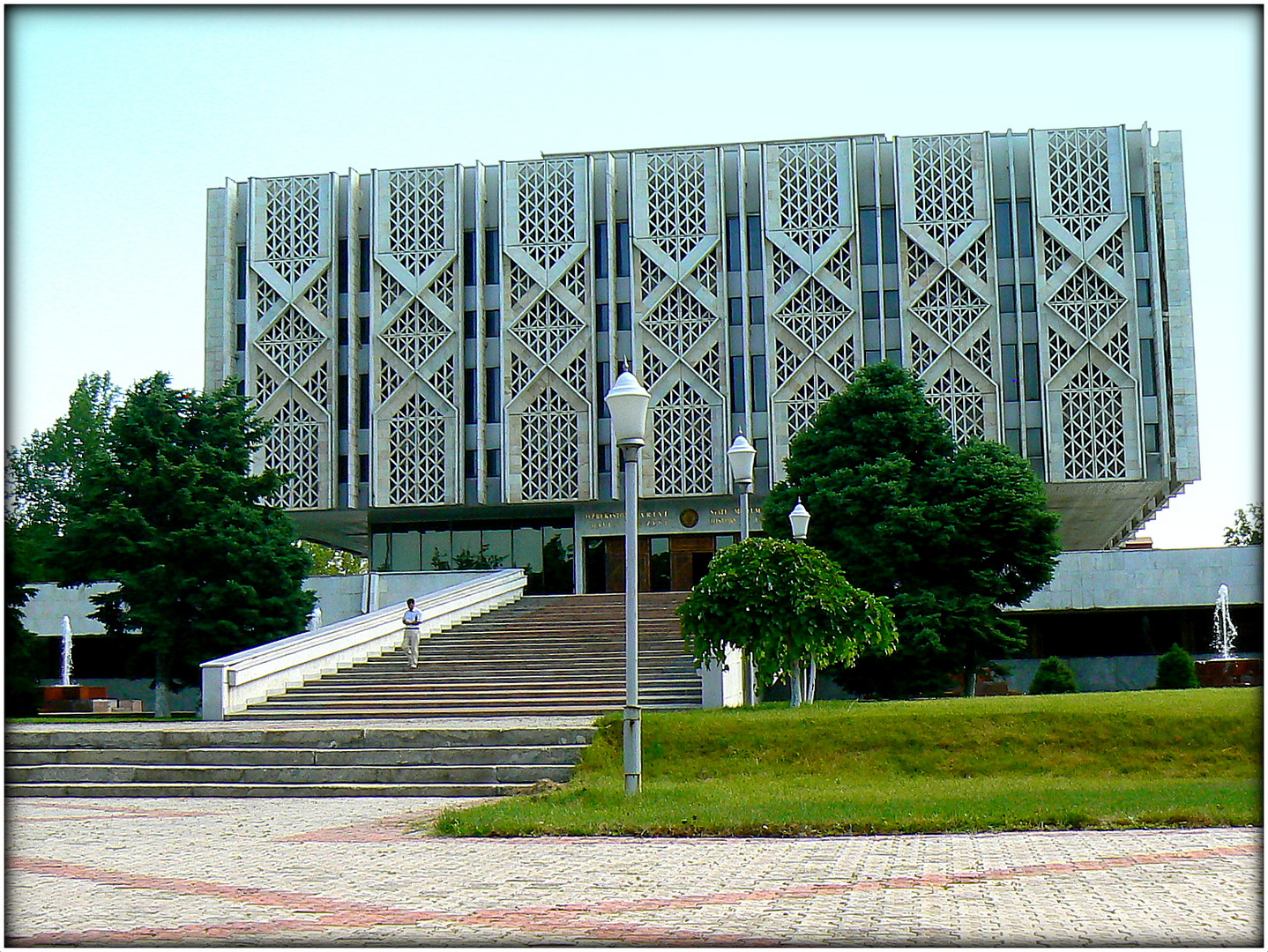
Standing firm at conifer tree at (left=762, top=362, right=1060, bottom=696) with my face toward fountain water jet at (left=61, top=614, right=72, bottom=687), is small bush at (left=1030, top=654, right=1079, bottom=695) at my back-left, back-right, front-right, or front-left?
back-right

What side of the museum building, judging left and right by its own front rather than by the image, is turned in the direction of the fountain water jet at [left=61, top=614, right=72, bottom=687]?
right

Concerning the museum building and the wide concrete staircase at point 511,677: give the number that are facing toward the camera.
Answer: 2

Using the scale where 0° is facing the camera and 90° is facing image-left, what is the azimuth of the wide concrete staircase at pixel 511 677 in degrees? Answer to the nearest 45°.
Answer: approximately 0°

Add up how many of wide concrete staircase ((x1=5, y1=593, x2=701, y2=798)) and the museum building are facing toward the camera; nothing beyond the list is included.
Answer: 2

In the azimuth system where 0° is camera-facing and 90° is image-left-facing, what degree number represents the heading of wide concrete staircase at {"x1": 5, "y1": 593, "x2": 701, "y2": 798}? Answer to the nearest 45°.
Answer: approximately 0°

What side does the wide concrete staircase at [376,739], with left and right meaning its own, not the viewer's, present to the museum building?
back

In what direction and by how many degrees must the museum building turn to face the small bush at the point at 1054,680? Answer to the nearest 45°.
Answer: approximately 45° to its left

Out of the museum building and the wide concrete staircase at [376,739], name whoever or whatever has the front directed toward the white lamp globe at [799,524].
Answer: the museum building
